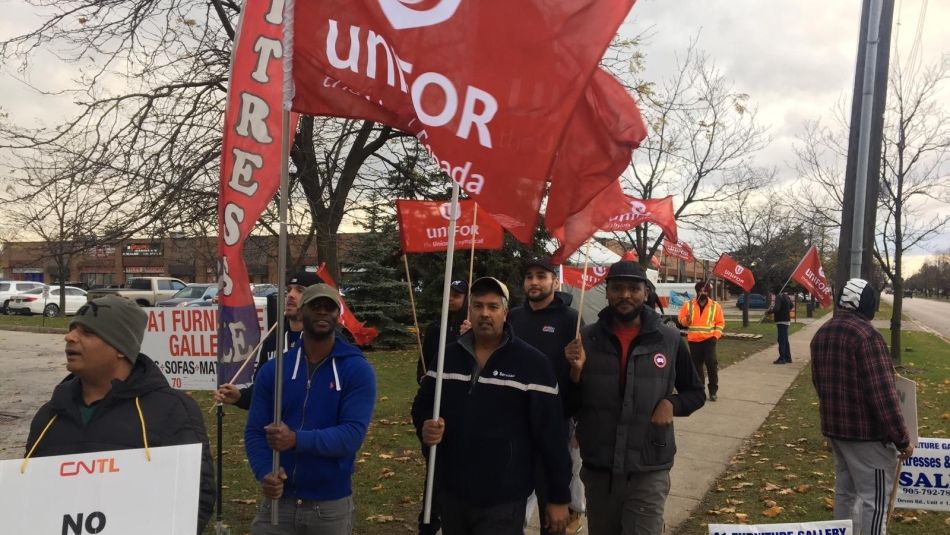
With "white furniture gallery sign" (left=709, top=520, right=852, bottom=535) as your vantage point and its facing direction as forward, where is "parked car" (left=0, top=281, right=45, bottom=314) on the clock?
The parked car is roughly at 4 o'clock from the white furniture gallery sign.

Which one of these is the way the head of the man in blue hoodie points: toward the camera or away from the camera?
toward the camera

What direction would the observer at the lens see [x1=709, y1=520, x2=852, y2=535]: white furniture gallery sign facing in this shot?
facing the viewer

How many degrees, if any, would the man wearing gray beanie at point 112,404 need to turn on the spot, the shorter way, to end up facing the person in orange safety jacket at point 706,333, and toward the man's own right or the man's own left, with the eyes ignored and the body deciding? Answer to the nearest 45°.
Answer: approximately 180°

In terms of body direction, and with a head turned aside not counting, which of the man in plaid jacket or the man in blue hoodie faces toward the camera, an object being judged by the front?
the man in blue hoodie

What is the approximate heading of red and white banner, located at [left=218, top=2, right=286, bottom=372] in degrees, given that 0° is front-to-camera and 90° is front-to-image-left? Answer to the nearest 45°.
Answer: approximately 0°

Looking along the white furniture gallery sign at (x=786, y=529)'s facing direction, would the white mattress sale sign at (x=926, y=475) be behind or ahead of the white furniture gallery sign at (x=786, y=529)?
behind

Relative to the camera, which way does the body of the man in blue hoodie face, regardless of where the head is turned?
toward the camera

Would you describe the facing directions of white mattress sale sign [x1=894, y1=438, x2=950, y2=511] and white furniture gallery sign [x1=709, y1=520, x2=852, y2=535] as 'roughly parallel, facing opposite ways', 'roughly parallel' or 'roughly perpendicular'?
roughly parallel

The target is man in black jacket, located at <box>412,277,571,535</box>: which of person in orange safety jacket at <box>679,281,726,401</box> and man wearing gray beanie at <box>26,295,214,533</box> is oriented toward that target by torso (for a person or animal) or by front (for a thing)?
the person in orange safety jacket

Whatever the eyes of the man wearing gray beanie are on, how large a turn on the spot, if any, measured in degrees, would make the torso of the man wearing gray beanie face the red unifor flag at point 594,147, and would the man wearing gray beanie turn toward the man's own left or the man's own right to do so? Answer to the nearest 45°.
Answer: approximately 135° to the man's own left

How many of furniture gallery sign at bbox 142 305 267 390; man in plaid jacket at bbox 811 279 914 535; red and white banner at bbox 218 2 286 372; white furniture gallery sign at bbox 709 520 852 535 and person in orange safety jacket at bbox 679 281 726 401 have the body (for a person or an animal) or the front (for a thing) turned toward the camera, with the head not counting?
4

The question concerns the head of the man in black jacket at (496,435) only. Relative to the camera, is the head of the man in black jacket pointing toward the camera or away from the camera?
toward the camera

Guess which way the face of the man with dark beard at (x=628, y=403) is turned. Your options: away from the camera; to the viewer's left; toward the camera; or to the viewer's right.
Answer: toward the camera

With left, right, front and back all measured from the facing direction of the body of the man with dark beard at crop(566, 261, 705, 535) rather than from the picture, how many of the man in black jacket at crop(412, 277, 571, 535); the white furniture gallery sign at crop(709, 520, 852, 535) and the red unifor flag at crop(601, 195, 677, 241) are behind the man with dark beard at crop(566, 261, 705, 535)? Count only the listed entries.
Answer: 1

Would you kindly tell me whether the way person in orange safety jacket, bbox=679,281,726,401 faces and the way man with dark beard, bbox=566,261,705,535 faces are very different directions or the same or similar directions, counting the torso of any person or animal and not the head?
same or similar directions
